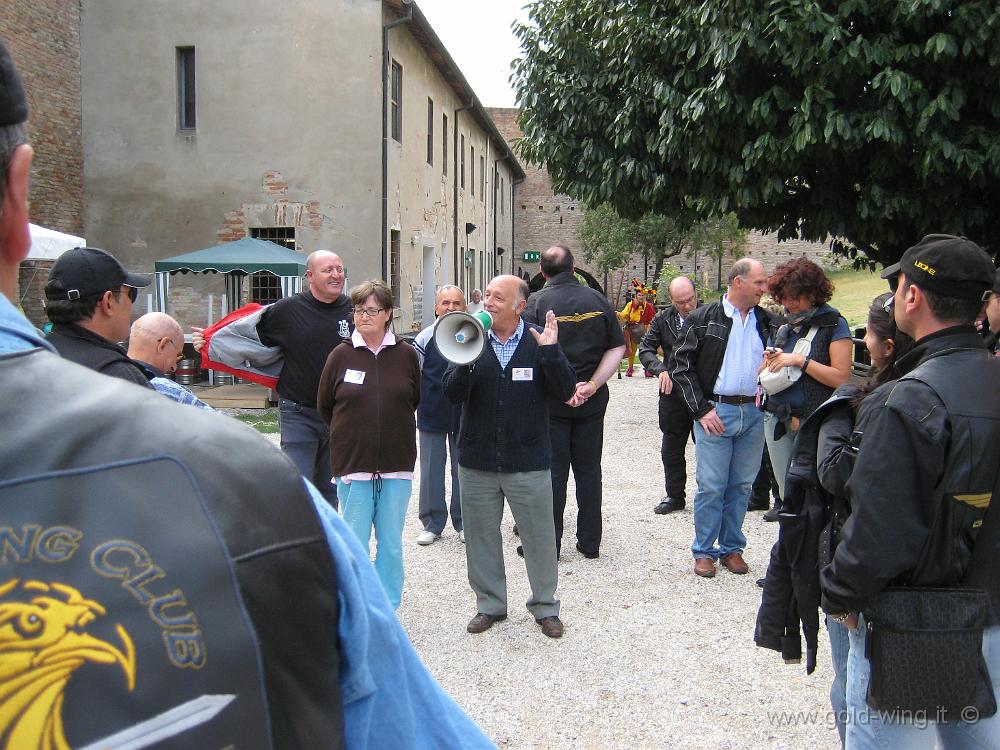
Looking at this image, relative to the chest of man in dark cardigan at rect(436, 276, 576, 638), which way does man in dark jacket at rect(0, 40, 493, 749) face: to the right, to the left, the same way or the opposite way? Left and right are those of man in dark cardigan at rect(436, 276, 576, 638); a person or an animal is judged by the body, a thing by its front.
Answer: the opposite way

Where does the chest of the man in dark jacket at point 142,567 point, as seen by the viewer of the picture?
away from the camera

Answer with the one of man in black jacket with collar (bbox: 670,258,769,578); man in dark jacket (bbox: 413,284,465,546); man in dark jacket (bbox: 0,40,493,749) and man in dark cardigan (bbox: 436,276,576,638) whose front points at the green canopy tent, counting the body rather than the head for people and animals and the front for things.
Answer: man in dark jacket (bbox: 0,40,493,749)

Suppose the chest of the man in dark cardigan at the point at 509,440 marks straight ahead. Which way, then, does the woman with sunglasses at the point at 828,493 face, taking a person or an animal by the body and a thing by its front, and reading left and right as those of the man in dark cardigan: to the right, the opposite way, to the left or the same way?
to the right

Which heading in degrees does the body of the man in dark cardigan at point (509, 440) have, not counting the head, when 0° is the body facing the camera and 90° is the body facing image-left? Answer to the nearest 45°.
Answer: approximately 0°

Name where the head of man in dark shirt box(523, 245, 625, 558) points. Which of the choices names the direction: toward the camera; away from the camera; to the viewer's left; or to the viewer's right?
away from the camera

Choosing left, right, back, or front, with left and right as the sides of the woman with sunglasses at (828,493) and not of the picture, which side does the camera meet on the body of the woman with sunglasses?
left

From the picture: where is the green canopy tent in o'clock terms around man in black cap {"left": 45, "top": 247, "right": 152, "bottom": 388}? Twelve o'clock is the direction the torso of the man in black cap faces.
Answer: The green canopy tent is roughly at 11 o'clock from the man in black cap.
